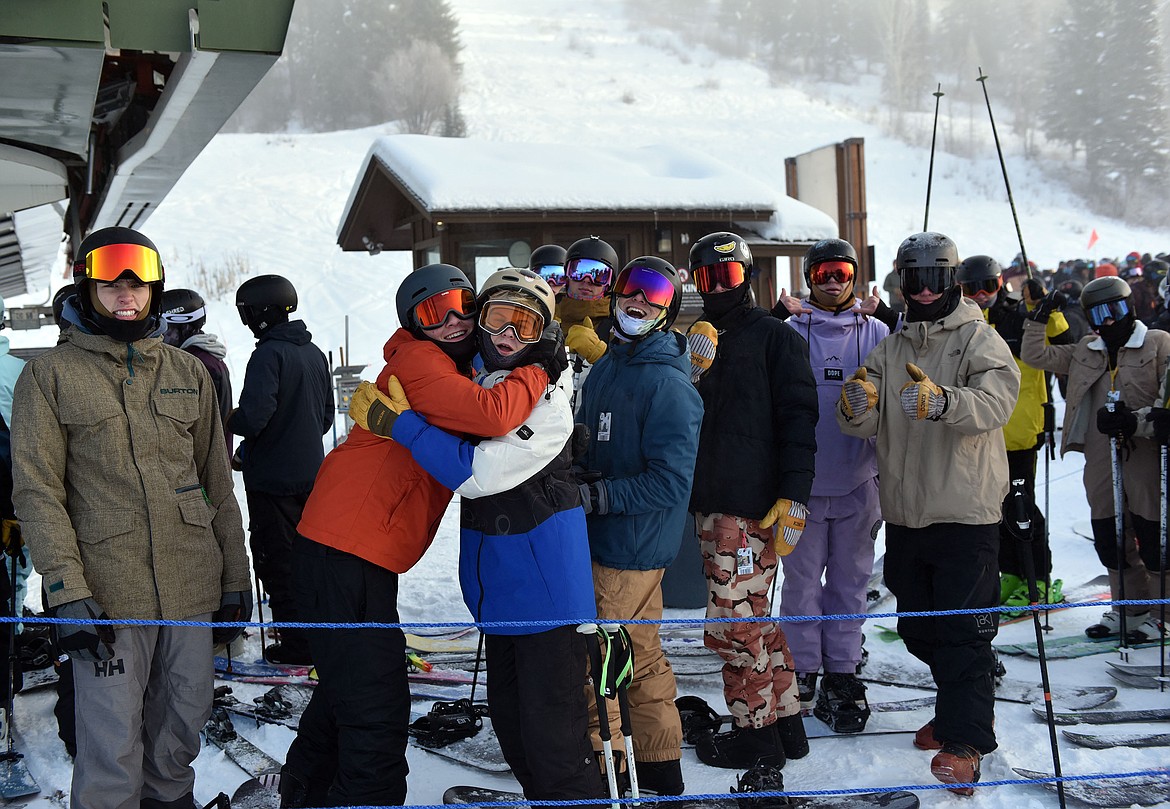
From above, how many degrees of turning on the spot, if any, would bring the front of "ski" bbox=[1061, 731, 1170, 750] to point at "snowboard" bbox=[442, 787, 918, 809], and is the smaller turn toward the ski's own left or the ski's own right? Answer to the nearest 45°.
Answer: approximately 45° to the ski's own left

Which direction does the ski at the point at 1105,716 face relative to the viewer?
to the viewer's left

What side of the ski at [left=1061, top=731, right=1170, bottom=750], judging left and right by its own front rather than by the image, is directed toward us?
left
